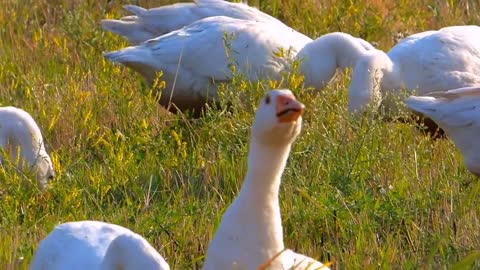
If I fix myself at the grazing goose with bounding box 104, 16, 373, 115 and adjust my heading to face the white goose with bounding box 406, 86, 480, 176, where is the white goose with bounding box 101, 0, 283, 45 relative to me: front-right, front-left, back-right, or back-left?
back-left

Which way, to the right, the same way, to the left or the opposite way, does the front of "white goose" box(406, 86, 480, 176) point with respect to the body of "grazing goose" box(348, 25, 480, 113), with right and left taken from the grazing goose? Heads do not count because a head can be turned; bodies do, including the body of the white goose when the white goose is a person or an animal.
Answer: the opposite way

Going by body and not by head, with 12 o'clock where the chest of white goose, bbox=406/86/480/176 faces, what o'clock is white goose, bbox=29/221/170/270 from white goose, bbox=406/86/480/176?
white goose, bbox=29/221/170/270 is roughly at 4 o'clock from white goose, bbox=406/86/480/176.

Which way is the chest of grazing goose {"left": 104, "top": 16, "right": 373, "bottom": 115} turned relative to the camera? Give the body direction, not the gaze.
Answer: to the viewer's right

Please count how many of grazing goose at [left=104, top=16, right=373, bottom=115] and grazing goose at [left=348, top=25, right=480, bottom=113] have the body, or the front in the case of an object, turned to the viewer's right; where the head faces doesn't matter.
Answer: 1

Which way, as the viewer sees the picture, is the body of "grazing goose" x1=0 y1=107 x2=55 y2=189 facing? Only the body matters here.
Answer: to the viewer's right

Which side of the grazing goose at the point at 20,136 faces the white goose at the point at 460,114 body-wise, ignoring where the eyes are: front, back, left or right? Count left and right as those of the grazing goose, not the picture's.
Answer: front

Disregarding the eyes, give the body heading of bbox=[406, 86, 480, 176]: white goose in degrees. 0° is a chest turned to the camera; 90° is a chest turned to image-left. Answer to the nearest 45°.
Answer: approximately 270°

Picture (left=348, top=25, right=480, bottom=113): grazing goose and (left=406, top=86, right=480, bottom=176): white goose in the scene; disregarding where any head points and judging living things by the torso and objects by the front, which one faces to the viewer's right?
the white goose

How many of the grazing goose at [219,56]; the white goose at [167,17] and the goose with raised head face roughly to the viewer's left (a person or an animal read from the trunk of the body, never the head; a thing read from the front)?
0

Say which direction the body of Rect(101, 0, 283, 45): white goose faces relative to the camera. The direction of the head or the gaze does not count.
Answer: to the viewer's right

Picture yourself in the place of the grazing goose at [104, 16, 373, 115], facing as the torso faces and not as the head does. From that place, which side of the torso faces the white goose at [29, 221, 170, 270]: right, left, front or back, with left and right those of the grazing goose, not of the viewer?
right

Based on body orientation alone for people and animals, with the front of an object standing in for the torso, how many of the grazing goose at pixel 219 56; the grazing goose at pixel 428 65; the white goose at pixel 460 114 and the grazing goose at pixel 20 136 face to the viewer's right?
3

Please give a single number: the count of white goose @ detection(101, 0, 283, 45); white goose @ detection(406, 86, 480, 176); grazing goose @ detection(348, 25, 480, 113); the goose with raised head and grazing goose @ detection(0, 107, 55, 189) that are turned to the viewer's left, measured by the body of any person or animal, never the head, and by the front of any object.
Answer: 1
